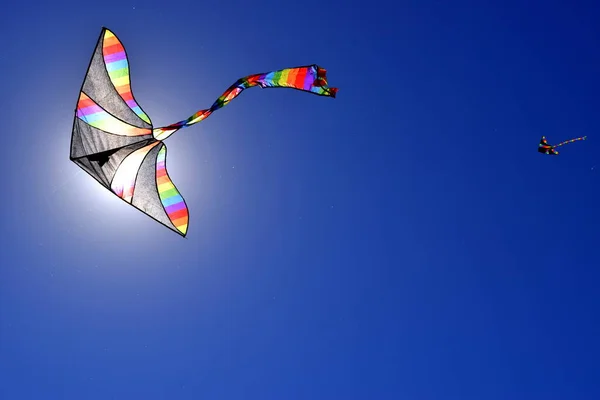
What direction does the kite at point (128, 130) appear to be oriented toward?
to the viewer's left

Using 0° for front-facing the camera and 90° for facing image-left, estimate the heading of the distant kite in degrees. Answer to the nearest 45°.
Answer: approximately 90°

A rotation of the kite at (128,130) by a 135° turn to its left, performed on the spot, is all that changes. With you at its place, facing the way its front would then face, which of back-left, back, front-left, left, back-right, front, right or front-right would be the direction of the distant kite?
front-left
